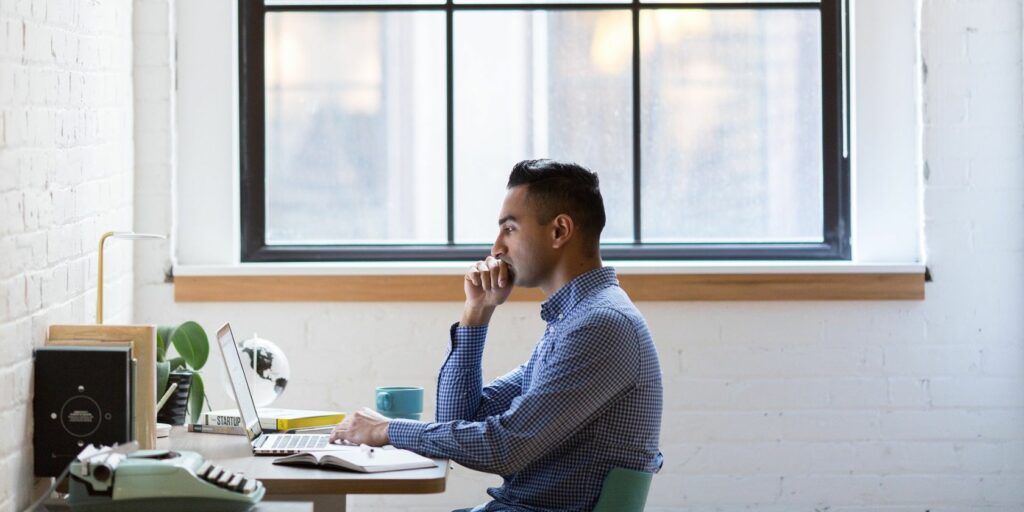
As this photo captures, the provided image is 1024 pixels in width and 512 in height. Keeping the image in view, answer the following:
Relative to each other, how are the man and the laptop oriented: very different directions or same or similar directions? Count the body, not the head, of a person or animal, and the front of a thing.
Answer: very different directions

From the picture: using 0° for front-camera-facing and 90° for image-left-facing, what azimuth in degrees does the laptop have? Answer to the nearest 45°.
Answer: approximately 270°

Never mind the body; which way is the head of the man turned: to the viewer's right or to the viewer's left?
to the viewer's left

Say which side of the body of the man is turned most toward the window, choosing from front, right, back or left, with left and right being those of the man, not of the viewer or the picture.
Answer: right

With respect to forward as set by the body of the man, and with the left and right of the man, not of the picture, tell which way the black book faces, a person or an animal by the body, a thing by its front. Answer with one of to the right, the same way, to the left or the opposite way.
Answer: to the left

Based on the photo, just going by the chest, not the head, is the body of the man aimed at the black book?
yes

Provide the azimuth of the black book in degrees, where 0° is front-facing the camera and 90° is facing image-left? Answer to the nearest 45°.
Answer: approximately 0°

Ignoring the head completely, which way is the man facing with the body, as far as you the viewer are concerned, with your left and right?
facing to the left of the viewer
